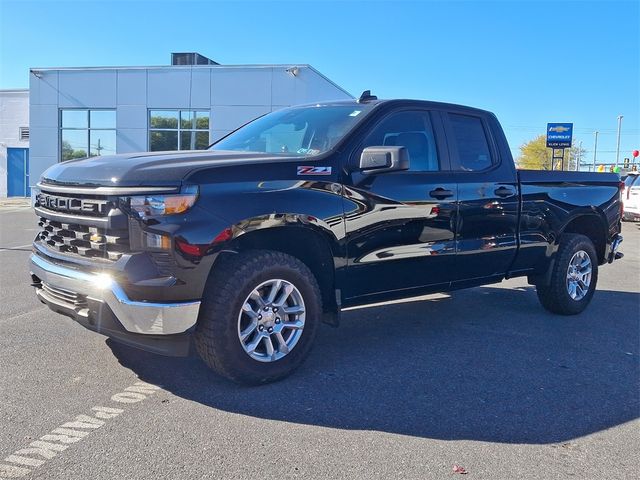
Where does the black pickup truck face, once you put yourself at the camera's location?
facing the viewer and to the left of the viewer

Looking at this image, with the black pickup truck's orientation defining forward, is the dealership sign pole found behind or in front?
behind

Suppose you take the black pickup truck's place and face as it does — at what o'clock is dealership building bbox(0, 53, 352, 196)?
The dealership building is roughly at 4 o'clock from the black pickup truck.

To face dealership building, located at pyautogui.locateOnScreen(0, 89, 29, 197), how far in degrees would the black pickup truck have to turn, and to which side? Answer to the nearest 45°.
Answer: approximately 90° to its right

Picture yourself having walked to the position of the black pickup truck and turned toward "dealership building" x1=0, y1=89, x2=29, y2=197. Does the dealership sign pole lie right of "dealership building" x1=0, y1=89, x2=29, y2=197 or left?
right
